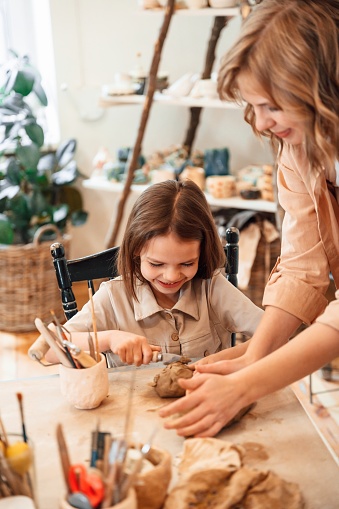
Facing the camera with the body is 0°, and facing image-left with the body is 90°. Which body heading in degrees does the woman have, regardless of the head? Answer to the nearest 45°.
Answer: approximately 45°

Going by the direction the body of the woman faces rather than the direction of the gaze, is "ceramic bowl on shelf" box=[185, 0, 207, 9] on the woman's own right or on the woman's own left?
on the woman's own right

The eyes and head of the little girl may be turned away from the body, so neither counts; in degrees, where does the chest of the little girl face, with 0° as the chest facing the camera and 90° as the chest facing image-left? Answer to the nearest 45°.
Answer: approximately 0°

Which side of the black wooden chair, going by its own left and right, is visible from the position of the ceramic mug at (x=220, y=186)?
back

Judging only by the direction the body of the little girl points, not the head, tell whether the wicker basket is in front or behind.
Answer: behind

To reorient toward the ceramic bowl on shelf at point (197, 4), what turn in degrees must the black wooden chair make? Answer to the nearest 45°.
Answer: approximately 180°

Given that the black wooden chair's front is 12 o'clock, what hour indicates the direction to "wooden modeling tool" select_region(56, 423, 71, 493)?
The wooden modeling tool is roughly at 12 o'clock from the black wooden chair.

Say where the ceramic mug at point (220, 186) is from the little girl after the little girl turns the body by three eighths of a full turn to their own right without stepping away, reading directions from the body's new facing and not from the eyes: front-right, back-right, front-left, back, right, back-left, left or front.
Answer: front-right

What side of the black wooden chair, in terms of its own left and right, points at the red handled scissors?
front
